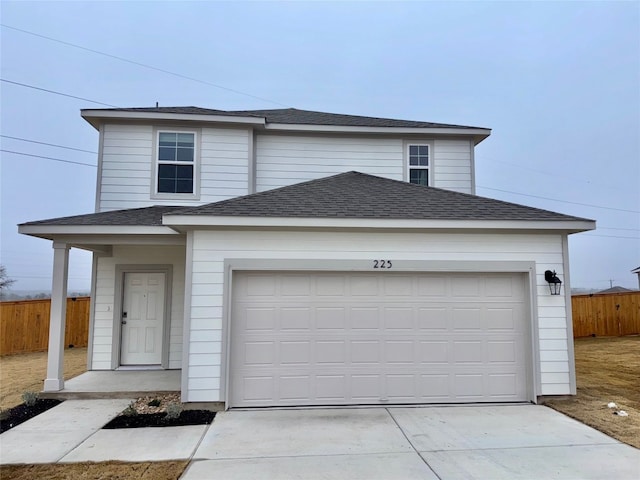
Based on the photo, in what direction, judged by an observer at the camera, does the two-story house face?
facing the viewer

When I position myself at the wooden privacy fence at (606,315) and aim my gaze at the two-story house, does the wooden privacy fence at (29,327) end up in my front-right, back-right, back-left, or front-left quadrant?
front-right

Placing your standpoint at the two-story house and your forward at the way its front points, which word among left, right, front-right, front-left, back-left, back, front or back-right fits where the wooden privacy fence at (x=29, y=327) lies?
back-right

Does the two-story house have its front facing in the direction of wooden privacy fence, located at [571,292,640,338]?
no

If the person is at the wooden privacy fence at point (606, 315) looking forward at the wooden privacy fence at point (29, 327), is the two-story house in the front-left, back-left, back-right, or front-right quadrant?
front-left

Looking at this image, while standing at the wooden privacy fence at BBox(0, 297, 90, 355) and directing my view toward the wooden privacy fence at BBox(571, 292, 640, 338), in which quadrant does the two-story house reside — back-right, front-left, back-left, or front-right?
front-right
